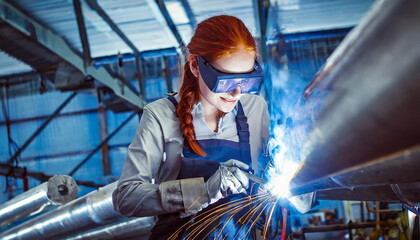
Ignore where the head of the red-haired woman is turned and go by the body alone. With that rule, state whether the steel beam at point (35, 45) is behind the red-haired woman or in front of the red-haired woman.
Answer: behind

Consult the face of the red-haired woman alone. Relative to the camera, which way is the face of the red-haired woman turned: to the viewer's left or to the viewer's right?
to the viewer's right

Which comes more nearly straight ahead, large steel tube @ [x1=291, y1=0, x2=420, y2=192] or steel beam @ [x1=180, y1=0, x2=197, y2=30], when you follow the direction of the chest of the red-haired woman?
the large steel tube

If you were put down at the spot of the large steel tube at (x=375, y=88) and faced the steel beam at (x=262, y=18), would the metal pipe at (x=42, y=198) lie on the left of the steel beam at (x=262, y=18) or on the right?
left

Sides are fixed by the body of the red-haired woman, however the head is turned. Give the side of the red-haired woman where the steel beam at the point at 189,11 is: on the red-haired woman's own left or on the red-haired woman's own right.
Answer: on the red-haired woman's own left

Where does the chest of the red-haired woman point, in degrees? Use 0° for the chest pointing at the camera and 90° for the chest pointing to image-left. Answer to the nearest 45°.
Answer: approximately 315°
